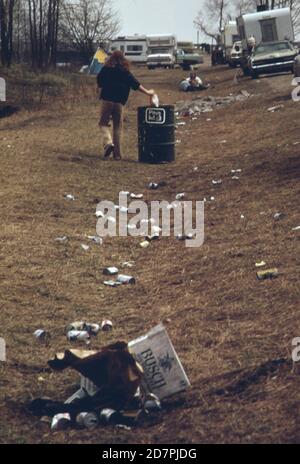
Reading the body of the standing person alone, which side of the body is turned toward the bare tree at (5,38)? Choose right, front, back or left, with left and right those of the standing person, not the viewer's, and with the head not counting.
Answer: front

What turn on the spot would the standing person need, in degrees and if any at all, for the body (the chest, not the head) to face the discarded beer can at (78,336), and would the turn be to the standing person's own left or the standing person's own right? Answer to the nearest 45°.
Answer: approximately 180°

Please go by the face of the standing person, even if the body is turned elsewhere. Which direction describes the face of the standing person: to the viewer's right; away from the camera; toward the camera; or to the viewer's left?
away from the camera

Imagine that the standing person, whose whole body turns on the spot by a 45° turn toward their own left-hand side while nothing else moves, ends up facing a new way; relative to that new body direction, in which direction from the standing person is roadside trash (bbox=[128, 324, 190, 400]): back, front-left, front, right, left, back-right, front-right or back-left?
back-left

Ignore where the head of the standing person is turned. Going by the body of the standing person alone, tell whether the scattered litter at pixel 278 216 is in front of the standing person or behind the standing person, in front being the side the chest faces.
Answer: behind

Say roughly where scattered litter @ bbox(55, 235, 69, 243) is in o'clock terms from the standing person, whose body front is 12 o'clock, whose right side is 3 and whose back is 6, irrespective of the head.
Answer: The scattered litter is roughly at 6 o'clock from the standing person.

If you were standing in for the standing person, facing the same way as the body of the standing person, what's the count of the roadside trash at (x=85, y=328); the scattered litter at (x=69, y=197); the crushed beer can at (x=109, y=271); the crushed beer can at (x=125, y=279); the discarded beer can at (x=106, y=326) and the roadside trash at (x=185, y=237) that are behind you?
6

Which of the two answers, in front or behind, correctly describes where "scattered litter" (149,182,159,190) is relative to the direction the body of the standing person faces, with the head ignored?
behind

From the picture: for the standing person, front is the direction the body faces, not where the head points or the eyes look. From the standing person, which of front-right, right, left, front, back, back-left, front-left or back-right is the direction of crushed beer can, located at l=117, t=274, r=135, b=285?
back

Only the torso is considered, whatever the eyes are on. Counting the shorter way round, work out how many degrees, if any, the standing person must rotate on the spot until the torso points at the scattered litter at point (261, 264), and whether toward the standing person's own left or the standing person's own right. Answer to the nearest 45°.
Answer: approximately 180°

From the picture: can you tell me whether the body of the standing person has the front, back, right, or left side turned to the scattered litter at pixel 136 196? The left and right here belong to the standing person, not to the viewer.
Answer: back

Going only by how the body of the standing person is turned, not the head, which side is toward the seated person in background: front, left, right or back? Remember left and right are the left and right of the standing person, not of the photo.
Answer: front

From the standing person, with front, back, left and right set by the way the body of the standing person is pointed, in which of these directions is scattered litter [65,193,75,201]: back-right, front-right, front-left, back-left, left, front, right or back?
back

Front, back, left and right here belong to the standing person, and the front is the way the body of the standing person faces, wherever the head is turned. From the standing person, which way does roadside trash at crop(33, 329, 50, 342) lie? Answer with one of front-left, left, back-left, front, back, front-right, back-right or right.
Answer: back

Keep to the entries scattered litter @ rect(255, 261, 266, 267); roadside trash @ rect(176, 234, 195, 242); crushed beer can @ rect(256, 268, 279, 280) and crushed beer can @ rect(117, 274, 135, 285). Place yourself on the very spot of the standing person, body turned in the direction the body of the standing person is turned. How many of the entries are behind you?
4

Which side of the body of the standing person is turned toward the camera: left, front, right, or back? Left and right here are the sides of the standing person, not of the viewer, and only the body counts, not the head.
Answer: back

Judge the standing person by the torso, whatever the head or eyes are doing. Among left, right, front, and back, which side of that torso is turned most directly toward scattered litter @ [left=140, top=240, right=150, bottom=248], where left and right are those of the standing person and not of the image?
back

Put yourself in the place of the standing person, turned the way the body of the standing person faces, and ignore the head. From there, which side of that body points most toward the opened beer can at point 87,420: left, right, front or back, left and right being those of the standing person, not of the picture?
back
